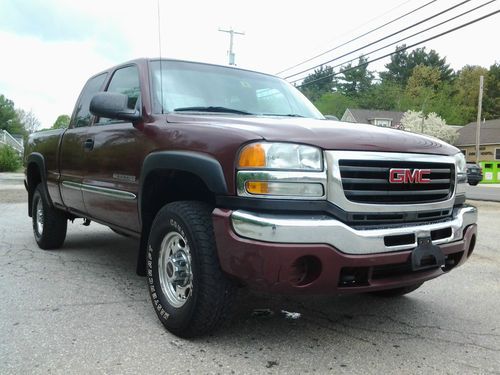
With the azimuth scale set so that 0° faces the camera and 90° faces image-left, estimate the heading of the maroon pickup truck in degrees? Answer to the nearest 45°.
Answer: approximately 315°
